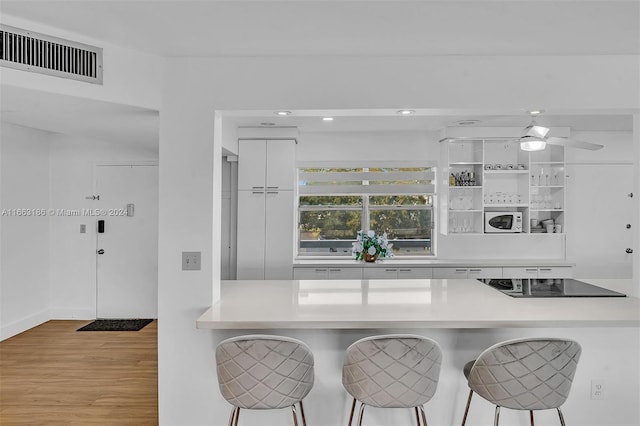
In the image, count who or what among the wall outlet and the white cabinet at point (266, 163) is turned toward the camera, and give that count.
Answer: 2

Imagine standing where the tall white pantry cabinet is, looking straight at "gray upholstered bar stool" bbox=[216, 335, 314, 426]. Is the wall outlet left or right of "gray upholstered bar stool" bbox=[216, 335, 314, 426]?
left

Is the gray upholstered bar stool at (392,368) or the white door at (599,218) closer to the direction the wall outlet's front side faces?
the gray upholstered bar stool

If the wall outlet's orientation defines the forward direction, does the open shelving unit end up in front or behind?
behind

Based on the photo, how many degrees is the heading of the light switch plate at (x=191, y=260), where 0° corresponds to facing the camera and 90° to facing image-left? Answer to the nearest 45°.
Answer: approximately 0°

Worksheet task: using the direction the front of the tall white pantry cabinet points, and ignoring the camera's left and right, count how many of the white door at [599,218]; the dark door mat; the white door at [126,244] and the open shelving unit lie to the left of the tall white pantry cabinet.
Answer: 2

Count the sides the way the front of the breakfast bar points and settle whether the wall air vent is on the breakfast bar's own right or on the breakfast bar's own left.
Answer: on the breakfast bar's own right

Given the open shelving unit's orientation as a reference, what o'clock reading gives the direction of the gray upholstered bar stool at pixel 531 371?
The gray upholstered bar stool is roughly at 12 o'clock from the open shelving unit.

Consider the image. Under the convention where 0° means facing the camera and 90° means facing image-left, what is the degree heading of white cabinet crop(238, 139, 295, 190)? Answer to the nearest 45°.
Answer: approximately 0°

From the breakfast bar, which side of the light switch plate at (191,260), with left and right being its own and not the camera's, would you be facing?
left

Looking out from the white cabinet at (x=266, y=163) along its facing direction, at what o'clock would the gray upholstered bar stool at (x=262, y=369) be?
The gray upholstered bar stool is roughly at 12 o'clock from the white cabinet.

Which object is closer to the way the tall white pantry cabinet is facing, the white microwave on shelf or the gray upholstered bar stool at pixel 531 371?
the gray upholstered bar stool
